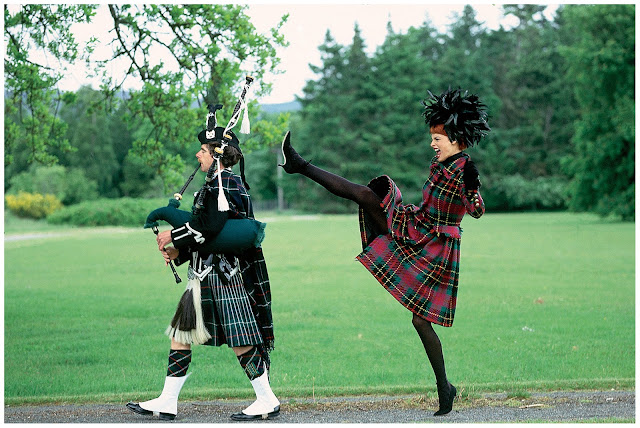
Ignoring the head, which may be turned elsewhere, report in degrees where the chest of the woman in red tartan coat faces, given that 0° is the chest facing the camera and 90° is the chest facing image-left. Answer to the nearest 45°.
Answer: approximately 90°

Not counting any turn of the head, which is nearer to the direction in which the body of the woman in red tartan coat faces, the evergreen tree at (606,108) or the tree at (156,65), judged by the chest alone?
the tree

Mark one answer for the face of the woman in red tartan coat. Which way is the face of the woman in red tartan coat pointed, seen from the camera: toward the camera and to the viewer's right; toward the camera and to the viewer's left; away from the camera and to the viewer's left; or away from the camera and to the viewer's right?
toward the camera and to the viewer's left
